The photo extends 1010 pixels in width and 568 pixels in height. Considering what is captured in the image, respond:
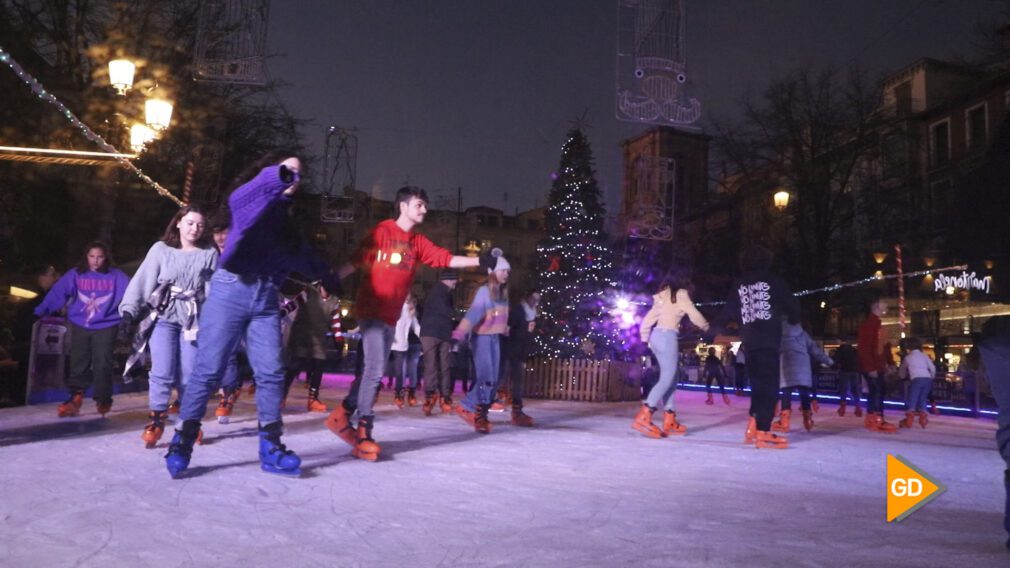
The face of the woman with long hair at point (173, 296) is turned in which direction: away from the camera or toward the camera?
toward the camera

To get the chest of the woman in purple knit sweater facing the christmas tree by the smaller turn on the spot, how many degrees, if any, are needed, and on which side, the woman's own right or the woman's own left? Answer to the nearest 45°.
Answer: approximately 90° to the woman's own left

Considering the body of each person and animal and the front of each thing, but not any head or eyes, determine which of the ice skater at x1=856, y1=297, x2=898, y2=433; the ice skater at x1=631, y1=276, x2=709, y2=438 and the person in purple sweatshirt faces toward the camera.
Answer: the person in purple sweatshirt

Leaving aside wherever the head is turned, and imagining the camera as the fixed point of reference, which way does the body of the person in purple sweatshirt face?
toward the camera

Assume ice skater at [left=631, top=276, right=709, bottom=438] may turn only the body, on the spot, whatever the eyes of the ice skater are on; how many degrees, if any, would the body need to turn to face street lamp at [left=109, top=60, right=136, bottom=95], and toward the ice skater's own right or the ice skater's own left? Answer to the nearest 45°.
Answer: approximately 135° to the ice skater's own left

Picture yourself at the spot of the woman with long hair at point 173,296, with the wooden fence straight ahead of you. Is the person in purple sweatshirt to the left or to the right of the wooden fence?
left

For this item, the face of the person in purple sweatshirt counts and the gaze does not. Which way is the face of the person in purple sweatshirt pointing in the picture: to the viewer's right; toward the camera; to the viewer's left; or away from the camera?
toward the camera

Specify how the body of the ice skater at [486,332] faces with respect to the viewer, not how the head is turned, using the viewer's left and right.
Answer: facing the viewer and to the right of the viewer
